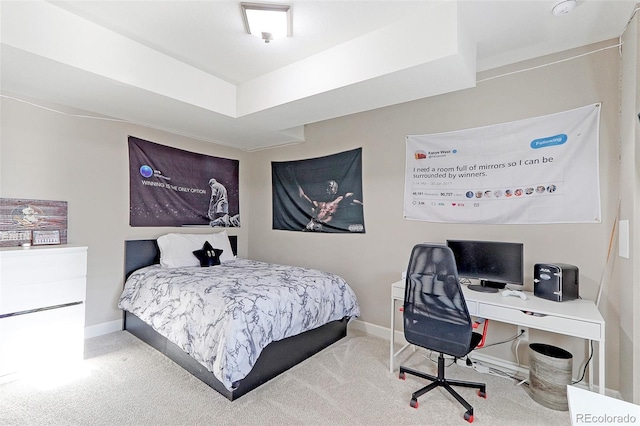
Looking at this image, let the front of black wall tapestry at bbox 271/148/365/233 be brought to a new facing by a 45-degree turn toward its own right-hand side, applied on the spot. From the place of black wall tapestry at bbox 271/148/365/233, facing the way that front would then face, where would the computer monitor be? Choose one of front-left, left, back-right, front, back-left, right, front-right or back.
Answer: back-left

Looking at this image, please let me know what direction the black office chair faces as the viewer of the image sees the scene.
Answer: facing away from the viewer and to the right of the viewer

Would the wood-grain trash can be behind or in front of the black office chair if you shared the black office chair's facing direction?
in front

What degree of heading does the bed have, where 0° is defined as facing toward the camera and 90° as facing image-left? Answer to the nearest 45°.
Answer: approximately 315°

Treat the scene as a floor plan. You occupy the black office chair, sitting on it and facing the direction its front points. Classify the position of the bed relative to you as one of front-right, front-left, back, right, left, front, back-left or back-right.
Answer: back-left

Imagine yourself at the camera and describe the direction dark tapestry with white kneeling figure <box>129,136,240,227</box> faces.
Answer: facing the viewer and to the right of the viewer

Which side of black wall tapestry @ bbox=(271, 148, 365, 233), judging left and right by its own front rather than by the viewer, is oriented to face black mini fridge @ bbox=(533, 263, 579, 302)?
left

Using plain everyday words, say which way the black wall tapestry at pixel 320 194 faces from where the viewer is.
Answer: facing the viewer and to the left of the viewer

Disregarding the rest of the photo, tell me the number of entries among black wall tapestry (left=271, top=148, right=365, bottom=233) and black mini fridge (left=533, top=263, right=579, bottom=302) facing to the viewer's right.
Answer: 0

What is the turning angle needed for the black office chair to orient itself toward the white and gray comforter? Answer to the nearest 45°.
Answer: approximately 135° to its left

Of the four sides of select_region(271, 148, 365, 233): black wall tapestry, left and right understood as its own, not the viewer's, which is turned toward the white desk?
left

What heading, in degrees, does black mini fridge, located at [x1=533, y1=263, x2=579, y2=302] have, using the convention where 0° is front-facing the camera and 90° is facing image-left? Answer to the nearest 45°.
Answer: approximately 45°

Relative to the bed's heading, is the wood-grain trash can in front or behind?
in front

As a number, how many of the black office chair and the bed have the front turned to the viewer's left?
0

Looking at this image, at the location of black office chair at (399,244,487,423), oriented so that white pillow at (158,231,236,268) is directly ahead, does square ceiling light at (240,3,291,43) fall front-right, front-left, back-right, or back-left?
front-left
